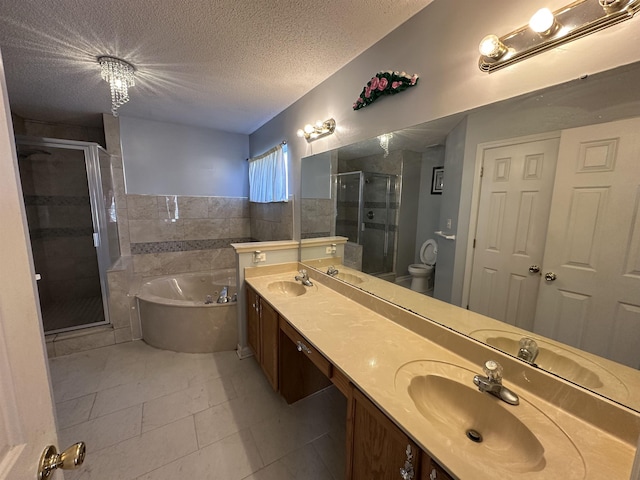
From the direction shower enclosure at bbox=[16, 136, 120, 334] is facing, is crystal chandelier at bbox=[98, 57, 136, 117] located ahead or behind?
ahead

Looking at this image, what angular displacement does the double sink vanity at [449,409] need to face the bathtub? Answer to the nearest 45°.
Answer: approximately 45° to its right

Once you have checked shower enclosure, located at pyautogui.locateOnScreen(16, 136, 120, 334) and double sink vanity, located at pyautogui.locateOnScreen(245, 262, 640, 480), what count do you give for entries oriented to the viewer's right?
0

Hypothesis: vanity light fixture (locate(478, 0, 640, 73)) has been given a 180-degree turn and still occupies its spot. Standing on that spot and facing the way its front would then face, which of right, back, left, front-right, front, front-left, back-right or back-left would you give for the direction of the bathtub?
back-left

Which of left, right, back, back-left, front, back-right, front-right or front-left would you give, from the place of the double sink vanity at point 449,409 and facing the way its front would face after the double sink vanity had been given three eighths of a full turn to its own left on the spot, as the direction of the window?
back-left

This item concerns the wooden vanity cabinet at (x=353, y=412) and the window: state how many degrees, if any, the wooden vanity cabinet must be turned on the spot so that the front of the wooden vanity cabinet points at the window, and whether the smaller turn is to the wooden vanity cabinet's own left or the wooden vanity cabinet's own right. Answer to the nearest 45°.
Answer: approximately 90° to the wooden vanity cabinet's own right

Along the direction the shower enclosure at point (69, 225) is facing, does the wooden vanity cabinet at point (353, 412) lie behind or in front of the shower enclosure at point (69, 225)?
in front

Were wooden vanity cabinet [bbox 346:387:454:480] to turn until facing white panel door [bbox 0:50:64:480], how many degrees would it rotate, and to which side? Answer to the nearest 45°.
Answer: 0° — it already faces it

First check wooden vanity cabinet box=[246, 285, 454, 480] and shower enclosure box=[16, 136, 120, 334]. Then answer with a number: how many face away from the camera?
0

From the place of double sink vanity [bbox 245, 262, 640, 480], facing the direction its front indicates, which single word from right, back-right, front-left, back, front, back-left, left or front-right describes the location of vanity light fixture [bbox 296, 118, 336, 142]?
right

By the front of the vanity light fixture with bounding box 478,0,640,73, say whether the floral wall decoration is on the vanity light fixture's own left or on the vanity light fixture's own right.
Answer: on the vanity light fixture's own right
